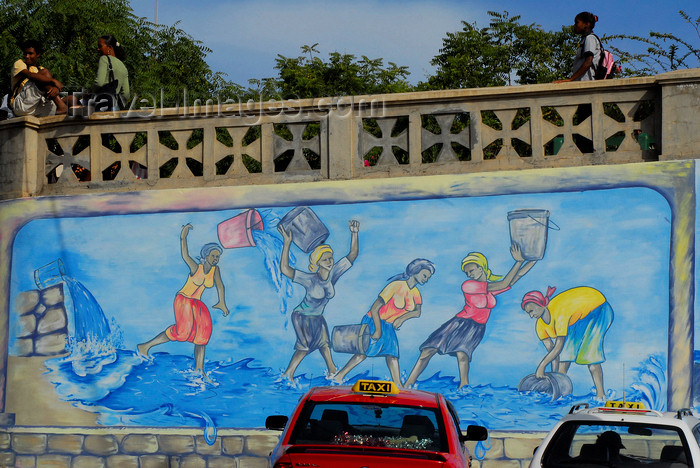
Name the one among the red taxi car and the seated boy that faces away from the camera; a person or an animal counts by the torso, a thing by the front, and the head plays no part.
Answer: the red taxi car

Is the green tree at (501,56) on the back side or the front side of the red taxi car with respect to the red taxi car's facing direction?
on the front side

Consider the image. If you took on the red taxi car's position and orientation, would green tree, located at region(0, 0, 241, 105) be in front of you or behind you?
in front

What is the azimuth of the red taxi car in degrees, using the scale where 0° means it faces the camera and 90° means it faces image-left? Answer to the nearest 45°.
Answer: approximately 180°

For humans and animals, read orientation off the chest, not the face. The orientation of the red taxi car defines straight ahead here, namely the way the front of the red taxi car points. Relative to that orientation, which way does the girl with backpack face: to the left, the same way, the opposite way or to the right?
to the left

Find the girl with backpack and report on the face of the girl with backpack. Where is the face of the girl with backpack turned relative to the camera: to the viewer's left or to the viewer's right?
to the viewer's left

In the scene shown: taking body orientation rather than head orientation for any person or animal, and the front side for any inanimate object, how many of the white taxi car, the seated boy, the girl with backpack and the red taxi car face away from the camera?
2

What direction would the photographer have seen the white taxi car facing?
facing away from the viewer

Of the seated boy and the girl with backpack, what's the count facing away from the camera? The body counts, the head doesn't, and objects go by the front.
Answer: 0

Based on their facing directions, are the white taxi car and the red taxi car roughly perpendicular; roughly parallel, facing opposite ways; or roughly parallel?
roughly parallel

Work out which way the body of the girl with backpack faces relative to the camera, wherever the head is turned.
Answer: to the viewer's left

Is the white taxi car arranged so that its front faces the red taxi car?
no

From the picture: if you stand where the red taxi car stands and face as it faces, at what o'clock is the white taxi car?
The white taxi car is roughly at 3 o'clock from the red taxi car.

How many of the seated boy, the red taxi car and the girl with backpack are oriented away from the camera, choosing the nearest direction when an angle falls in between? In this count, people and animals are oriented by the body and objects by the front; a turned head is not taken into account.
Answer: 1

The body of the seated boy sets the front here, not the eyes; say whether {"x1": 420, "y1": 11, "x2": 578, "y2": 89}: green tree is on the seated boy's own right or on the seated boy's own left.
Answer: on the seated boy's own left

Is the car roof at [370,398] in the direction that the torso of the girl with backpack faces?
no
